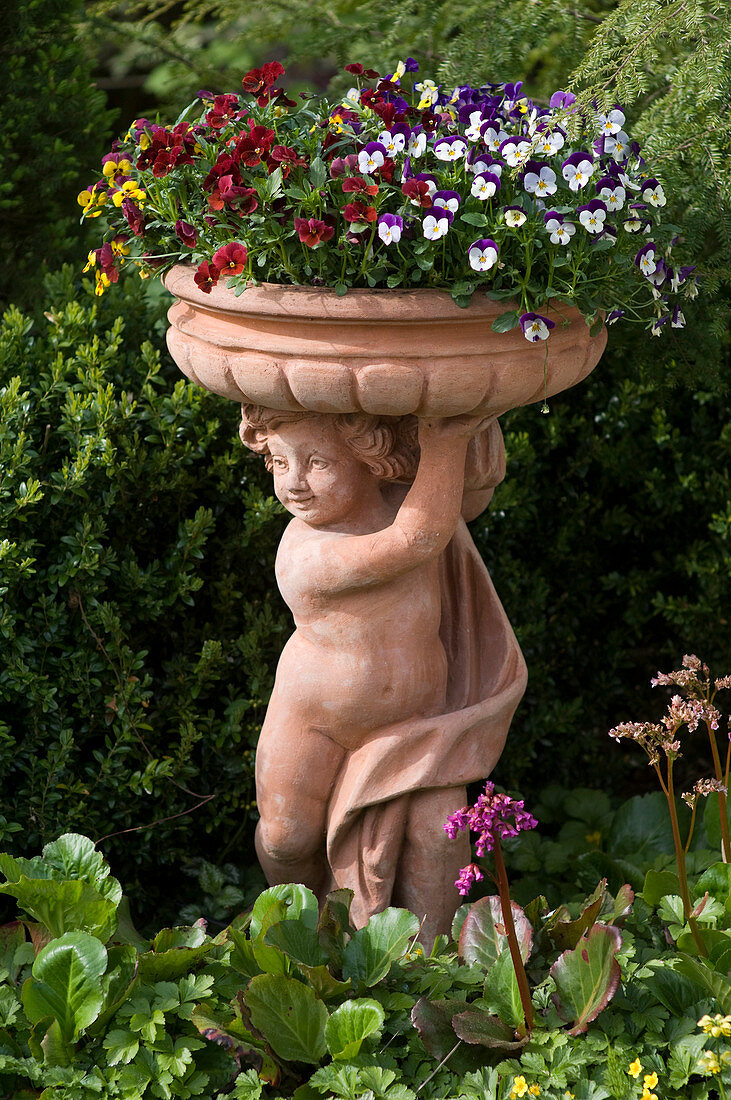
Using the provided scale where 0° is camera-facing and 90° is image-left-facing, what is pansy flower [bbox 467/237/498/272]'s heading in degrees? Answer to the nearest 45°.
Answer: approximately 0°
